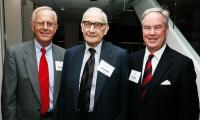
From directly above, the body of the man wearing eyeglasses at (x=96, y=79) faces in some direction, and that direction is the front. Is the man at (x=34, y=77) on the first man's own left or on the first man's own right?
on the first man's own right

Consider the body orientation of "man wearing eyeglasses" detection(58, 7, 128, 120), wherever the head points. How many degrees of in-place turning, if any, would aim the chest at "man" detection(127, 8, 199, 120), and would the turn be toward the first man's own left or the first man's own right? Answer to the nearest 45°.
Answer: approximately 90° to the first man's own left

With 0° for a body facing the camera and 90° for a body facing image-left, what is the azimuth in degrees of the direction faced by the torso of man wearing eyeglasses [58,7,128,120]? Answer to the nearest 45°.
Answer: approximately 0°
